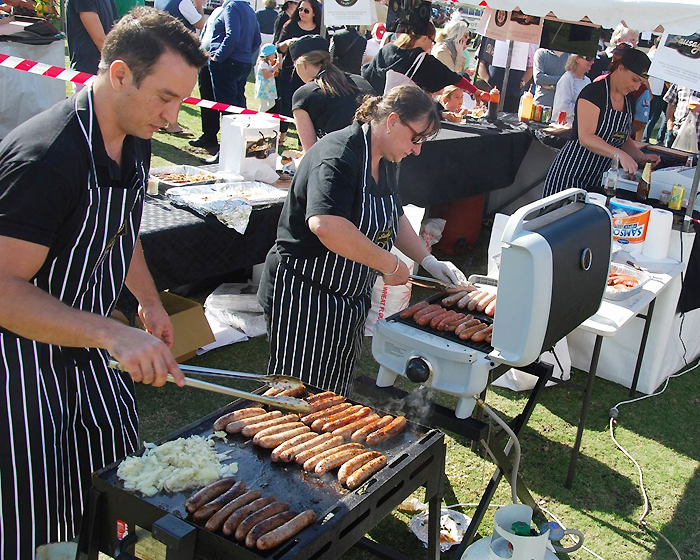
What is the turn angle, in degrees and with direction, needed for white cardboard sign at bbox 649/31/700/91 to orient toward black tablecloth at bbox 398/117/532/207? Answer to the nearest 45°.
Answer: approximately 45° to its right

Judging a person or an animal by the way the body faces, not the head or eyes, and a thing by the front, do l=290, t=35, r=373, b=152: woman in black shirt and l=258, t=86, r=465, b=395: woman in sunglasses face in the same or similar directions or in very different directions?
very different directions

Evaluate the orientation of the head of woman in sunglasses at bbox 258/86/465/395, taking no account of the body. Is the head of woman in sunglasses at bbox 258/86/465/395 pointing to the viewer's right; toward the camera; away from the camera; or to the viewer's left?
to the viewer's right

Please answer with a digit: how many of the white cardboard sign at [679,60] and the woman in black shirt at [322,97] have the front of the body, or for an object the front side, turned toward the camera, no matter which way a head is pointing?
1

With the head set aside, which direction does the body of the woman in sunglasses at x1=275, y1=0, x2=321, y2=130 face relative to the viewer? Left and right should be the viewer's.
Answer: facing the viewer and to the right of the viewer
